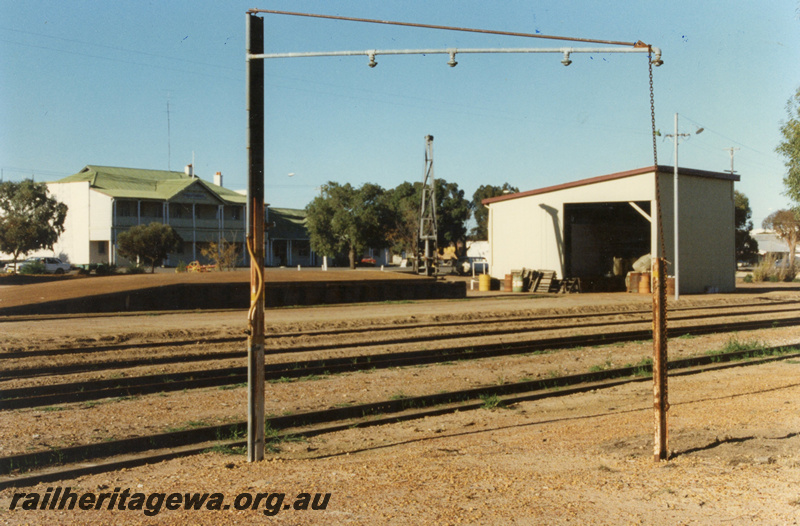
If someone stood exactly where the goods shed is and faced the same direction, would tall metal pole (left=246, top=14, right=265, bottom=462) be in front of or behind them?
in front

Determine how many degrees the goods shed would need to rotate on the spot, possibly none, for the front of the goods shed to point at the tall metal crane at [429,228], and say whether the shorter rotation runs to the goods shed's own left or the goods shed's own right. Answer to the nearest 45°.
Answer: approximately 45° to the goods shed's own right

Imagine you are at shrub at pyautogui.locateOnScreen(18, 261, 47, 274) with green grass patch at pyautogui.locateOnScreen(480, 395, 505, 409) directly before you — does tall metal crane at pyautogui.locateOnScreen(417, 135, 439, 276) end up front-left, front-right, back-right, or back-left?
front-left

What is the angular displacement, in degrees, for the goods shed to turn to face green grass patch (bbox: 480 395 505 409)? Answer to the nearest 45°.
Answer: approximately 45° to its left

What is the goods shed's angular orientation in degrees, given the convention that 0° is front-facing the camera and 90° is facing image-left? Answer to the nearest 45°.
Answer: approximately 45°

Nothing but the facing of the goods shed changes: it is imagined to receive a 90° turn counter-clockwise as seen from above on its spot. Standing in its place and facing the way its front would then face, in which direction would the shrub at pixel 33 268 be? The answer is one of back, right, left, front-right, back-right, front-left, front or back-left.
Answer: back-right
